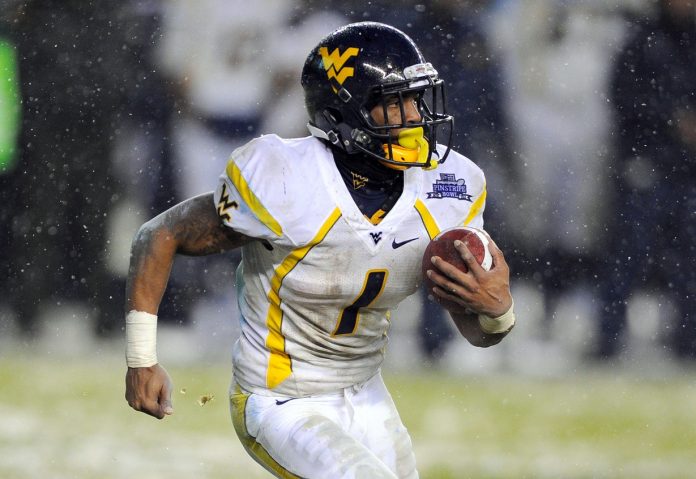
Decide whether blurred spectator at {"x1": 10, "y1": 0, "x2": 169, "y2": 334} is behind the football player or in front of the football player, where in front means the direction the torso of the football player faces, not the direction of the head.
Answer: behind

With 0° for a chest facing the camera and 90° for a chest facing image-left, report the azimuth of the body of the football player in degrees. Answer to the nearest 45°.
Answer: approximately 315°

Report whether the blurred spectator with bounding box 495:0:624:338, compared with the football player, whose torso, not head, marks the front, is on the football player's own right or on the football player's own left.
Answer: on the football player's own left

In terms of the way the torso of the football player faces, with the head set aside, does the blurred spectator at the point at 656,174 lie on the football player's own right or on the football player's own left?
on the football player's own left

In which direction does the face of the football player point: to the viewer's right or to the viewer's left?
to the viewer's right
